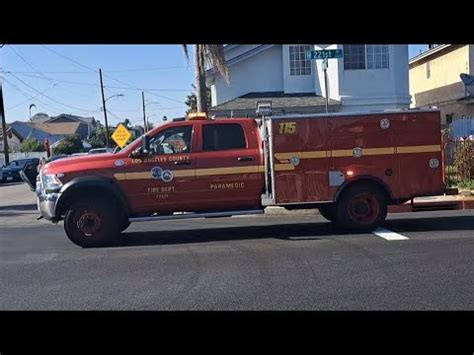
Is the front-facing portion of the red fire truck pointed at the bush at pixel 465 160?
no

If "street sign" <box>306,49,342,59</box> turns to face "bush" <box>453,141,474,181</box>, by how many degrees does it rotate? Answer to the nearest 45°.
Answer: approximately 135° to its left

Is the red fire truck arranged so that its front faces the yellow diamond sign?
no

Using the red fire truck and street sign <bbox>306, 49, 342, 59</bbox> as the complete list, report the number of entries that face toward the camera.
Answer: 1

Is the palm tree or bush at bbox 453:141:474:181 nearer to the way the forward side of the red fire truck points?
the palm tree

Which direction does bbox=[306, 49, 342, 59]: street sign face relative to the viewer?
toward the camera

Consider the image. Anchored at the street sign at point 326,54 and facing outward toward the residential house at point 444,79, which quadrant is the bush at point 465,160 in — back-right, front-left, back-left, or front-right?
front-right

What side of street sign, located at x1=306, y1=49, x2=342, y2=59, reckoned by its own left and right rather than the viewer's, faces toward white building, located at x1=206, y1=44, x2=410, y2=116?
back

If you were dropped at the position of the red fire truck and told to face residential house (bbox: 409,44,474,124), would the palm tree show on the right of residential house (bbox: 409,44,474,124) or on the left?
left

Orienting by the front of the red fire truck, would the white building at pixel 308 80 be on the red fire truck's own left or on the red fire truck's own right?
on the red fire truck's own right

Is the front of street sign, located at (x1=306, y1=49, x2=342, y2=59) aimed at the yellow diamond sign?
no

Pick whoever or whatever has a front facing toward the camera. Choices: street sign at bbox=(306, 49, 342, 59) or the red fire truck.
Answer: the street sign

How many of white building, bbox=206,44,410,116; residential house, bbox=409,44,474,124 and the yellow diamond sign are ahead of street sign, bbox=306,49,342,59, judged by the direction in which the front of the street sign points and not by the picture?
0

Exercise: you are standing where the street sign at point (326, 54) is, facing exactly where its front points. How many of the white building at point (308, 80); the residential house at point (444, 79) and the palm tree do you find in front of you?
0

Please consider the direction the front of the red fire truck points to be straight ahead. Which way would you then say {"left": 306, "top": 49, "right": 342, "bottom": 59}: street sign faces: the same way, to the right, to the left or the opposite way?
to the left

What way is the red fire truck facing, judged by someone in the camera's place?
facing to the left of the viewer
